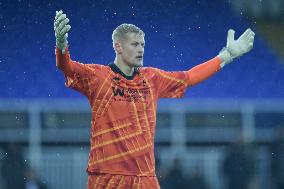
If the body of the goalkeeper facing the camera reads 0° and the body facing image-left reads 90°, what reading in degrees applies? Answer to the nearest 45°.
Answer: approximately 315°

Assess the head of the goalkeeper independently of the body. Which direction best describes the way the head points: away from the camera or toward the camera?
toward the camera
